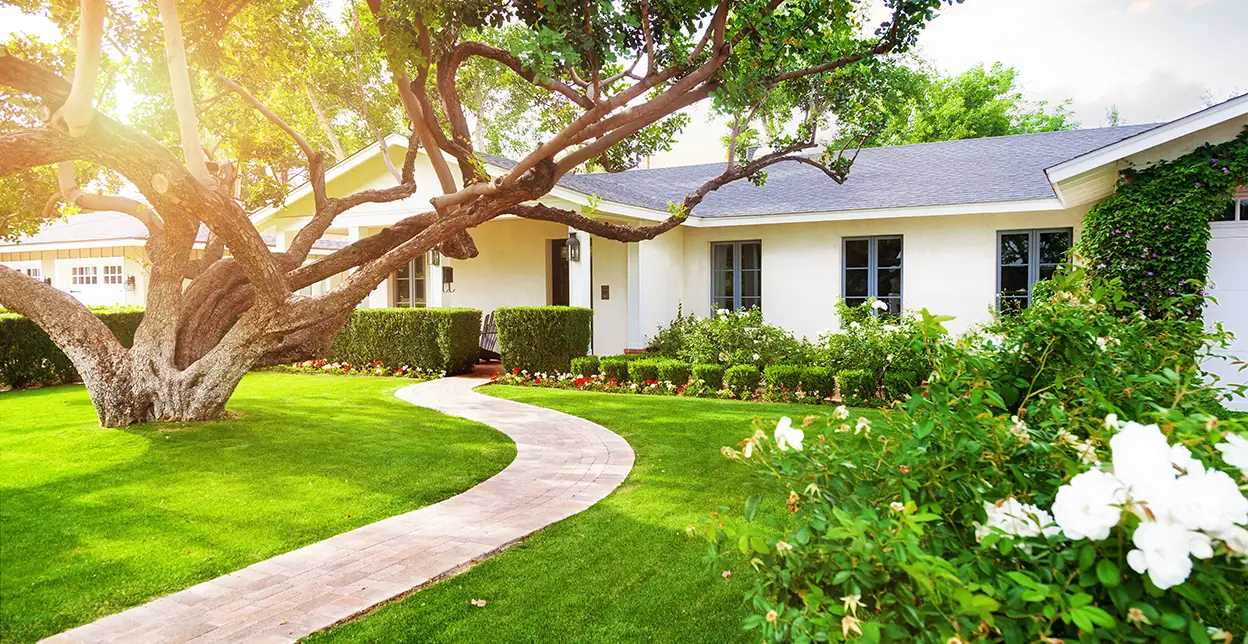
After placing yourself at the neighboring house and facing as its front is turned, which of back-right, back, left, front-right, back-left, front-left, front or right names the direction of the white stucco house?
front-left

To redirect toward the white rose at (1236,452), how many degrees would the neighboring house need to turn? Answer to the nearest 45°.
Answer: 0° — it already faces it

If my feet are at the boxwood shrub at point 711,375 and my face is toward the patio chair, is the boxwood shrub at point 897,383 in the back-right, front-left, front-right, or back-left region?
back-right

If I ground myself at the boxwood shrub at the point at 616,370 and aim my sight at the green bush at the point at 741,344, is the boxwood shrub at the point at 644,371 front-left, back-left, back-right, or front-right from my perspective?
front-right

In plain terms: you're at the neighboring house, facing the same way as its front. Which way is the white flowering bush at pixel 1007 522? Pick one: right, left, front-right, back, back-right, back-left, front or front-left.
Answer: front

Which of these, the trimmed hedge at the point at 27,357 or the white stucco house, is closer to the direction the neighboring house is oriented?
the trimmed hedge

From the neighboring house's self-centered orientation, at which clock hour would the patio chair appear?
The patio chair is roughly at 11 o'clock from the neighboring house.

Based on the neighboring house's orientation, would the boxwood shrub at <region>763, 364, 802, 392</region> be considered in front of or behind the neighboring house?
in front

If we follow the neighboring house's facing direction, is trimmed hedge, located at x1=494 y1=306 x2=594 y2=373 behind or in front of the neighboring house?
in front

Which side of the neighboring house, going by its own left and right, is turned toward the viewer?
front

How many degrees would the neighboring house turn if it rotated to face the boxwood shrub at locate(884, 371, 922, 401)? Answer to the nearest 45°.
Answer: approximately 45° to its left

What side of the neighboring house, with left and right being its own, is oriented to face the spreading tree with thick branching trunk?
front

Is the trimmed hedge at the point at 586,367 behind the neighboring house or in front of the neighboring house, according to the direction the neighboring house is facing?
in front
